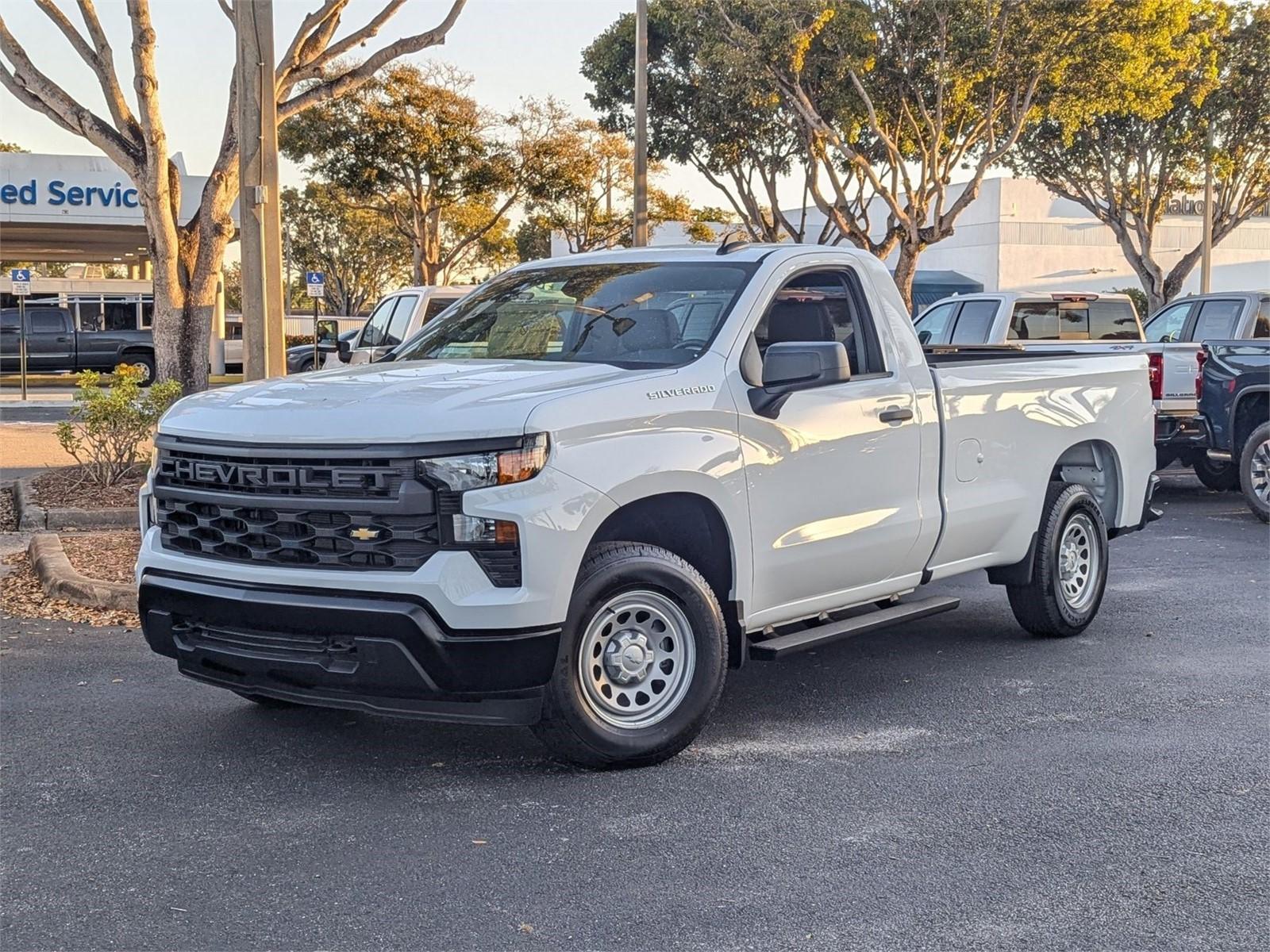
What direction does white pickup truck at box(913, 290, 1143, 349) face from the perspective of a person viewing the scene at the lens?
facing away from the viewer and to the left of the viewer

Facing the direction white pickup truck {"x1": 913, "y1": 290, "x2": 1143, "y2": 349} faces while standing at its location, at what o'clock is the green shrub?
The green shrub is roughly at 9 o'clock from the white pickup truck.

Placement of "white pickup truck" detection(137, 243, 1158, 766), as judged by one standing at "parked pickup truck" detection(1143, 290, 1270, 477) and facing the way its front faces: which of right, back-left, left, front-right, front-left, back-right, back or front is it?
back-left

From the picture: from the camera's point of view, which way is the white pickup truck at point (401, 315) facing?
to the viewer's left

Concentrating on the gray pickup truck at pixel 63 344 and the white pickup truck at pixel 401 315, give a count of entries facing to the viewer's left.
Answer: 2
